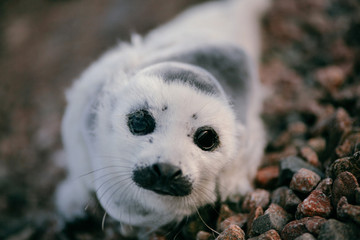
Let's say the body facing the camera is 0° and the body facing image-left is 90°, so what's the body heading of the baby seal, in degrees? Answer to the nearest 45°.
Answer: approximately 0°

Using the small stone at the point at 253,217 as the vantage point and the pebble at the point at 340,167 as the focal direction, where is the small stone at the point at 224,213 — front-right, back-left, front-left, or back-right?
back-left

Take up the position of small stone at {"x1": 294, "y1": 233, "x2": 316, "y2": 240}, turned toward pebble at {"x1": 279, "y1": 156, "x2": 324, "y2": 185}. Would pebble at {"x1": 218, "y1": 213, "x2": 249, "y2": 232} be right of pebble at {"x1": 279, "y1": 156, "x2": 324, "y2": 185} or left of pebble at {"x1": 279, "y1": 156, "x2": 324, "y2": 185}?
left
